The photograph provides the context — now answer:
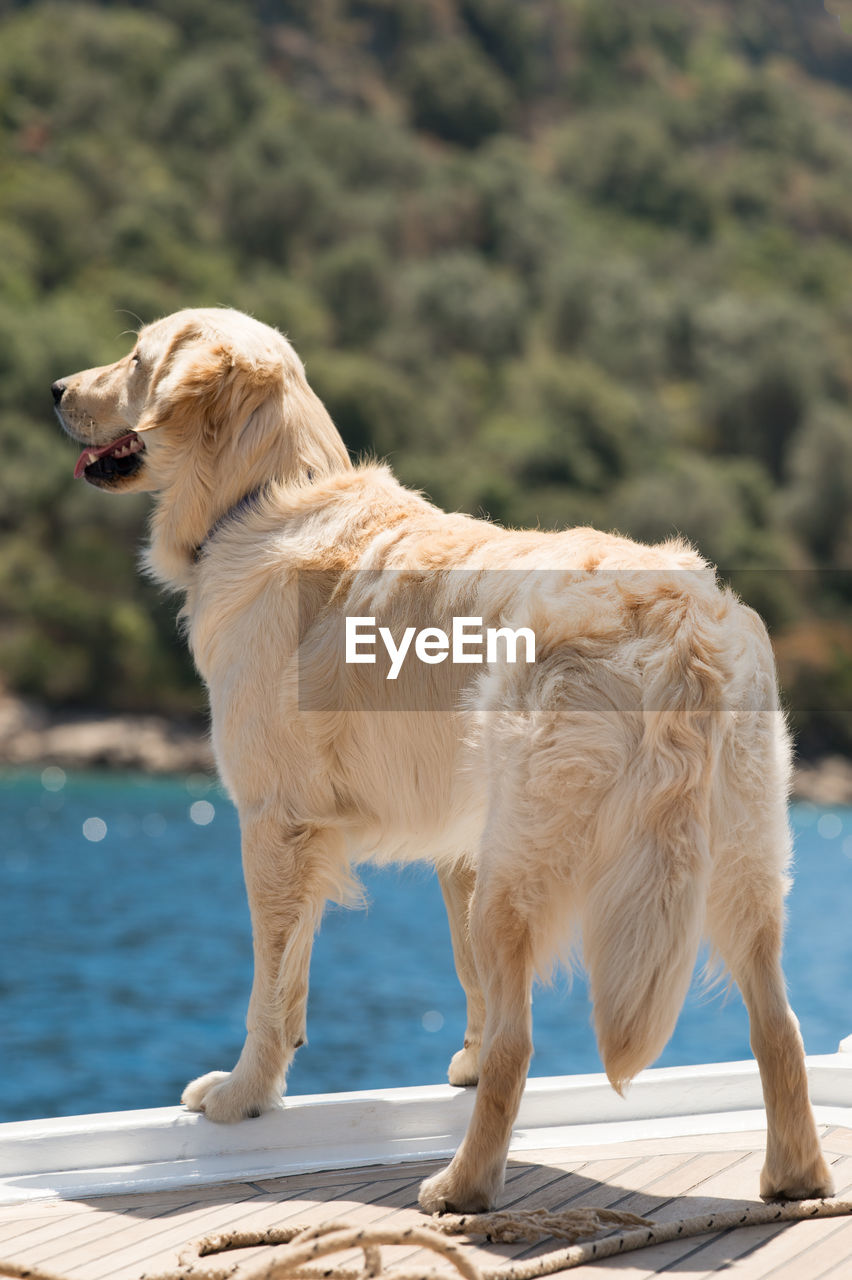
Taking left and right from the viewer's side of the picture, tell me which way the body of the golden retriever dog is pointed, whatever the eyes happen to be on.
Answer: facing away from the viewer and to the left of the viewer
